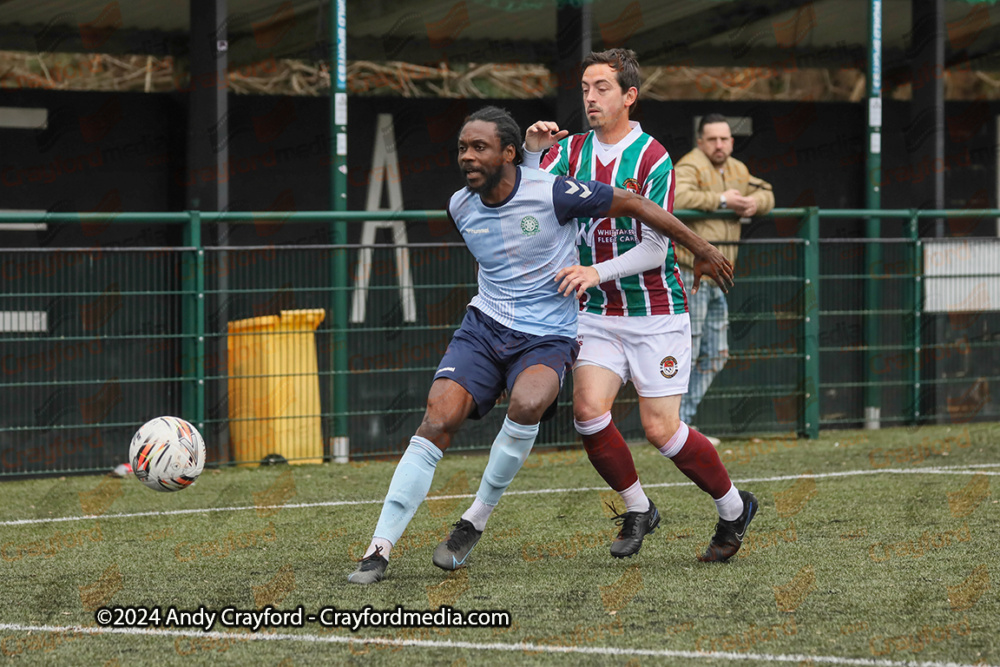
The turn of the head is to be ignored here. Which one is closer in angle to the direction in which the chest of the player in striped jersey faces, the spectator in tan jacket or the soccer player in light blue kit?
the soccer player in light blue kit

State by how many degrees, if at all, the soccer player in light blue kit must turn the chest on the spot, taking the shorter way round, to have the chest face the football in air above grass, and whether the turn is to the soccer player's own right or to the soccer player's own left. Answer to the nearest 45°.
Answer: approximately 45° to the soccer player's own right

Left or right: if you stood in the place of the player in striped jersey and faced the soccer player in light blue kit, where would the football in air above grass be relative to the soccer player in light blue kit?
right

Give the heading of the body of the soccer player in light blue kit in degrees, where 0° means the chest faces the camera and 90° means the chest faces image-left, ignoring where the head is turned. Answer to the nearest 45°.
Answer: approximately 45°

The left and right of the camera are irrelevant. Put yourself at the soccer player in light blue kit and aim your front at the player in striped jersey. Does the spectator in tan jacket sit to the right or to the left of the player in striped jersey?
left

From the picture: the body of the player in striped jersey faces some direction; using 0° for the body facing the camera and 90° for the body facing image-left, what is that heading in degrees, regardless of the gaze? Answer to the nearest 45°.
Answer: approximately 45°

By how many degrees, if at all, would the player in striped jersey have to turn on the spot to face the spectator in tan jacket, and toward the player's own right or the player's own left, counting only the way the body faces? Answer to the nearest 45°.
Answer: approximately 135° to the player's own right

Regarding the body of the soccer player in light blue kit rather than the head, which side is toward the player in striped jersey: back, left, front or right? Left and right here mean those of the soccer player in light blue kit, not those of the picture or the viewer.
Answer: back

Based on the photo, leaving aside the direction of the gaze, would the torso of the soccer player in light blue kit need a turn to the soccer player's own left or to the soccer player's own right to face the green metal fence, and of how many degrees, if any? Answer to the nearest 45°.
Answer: approximately 135° to the soccer player's own right

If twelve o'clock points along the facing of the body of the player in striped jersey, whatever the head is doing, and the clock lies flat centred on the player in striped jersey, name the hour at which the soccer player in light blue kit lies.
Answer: The soccer player in light blue kit is roughly at 12 o'clock from the player in striped jersey.
